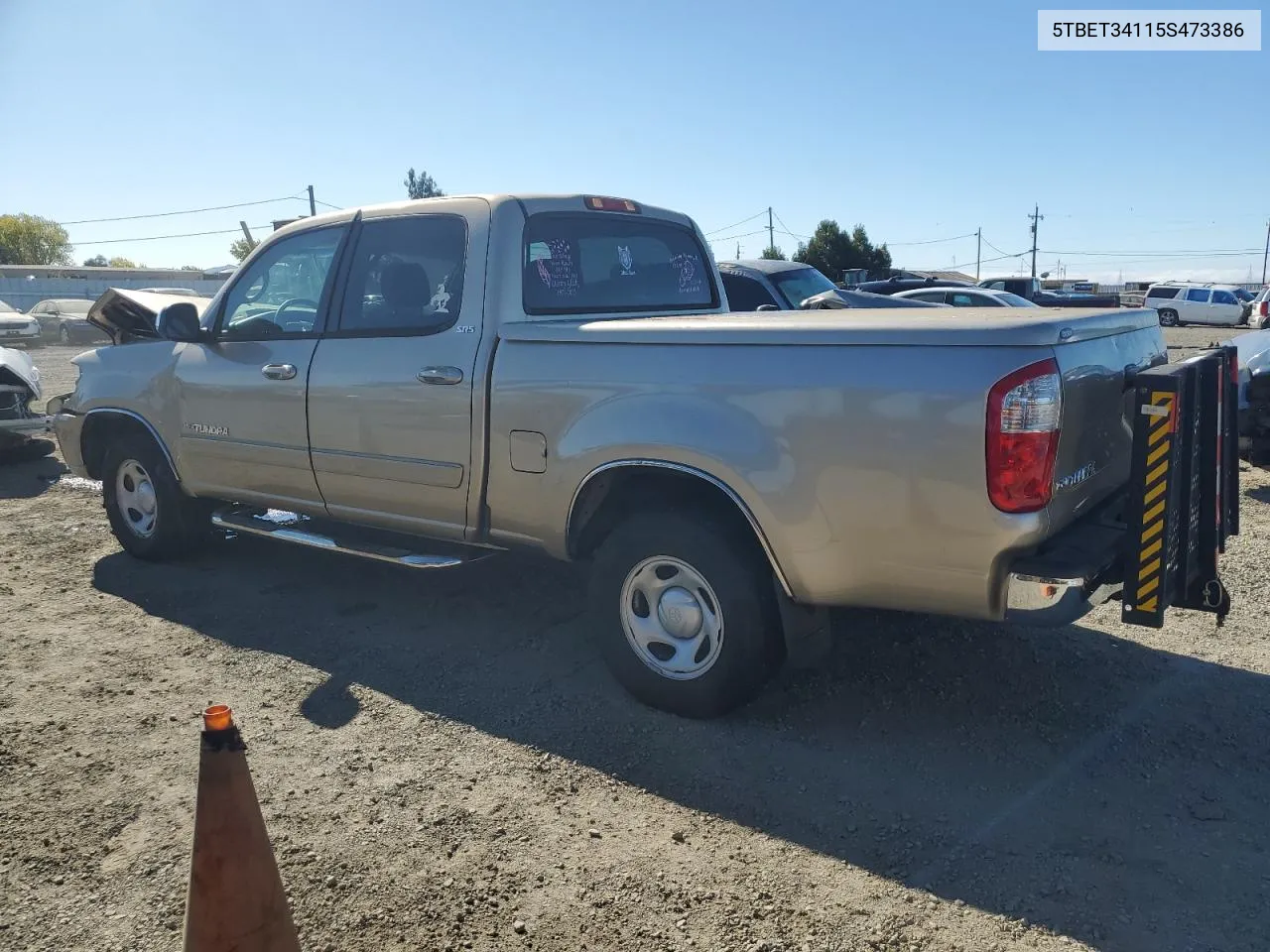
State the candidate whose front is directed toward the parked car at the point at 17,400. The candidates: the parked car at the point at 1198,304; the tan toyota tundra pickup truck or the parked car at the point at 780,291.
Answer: the tan toyota tundra pickup truck

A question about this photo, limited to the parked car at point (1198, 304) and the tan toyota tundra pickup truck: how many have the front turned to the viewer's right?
1

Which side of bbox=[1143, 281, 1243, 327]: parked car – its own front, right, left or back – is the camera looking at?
right

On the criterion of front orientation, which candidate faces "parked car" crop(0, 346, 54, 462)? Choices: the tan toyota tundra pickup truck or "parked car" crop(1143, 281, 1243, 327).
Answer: the tan toyota tundra pickup truck

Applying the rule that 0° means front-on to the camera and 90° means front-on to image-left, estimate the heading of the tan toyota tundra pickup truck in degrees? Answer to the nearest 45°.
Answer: approximately 135°

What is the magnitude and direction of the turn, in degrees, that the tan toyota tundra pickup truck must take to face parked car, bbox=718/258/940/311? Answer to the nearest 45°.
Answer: approximately 45° to its right

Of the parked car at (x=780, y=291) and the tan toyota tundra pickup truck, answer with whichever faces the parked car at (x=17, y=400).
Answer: the tan toyota tundra pickup truck

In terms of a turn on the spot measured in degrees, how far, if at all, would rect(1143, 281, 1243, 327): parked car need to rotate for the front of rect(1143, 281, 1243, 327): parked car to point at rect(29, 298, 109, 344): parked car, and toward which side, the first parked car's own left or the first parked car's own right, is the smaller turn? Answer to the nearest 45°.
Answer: approximately 135° to the first parked car's own right

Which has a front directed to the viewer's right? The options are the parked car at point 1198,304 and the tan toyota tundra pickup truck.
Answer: the parked car

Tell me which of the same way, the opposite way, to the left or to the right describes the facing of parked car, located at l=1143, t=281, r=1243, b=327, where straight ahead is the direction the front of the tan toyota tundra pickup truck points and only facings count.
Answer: the opposite way
